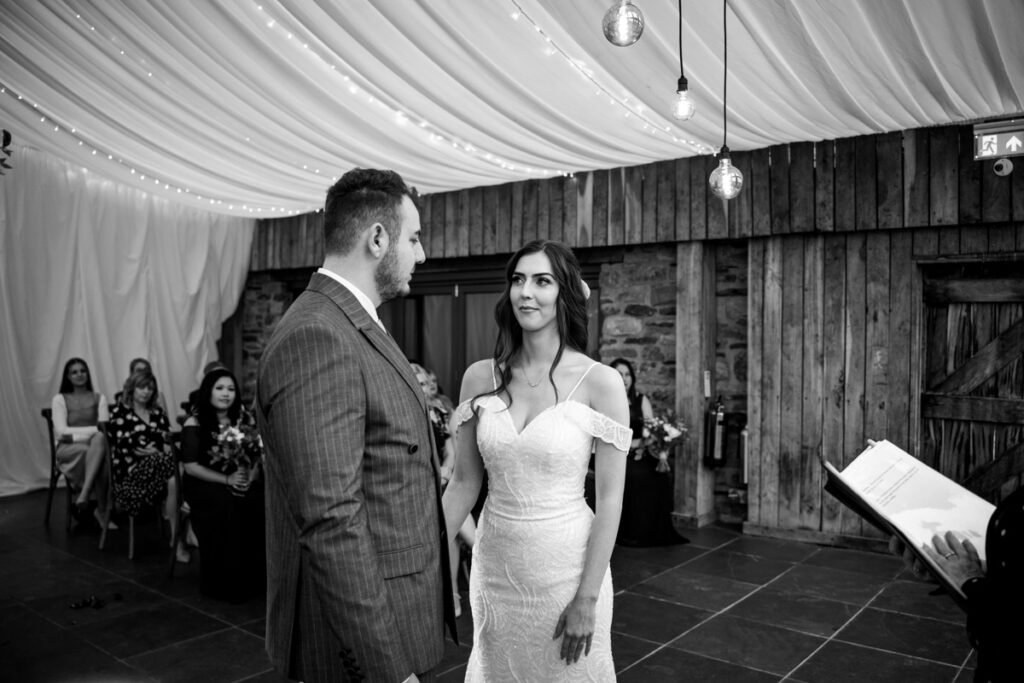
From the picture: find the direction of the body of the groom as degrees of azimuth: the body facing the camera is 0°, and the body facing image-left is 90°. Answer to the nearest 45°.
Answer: approximately 270°

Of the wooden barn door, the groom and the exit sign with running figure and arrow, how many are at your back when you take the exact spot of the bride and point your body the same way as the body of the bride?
2

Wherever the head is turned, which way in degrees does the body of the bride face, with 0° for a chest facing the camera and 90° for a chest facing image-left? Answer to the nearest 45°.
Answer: approximately 45°

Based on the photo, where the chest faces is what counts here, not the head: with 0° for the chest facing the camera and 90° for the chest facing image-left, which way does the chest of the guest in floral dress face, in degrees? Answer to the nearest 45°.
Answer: approximately 315°

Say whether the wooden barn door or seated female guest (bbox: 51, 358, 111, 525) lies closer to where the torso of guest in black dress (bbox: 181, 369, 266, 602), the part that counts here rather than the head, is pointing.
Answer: the wooden barn door

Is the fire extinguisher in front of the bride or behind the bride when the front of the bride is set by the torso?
behind

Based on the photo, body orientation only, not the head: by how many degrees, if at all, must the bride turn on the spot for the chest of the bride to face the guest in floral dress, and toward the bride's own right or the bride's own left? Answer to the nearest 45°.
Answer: approximately 90° to the bride's own right

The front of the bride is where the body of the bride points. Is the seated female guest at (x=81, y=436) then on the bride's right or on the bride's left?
on the bride's right

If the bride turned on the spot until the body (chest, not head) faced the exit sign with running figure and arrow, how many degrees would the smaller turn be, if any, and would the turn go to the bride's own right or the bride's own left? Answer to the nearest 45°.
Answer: approximately 180°

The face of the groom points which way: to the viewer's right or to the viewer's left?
to the viewer's right

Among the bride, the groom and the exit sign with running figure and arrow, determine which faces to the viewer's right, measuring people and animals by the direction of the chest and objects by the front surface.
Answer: the groom

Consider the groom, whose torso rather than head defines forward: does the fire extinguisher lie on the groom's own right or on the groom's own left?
on the groom's own left
